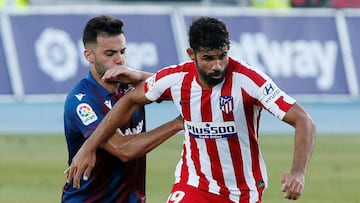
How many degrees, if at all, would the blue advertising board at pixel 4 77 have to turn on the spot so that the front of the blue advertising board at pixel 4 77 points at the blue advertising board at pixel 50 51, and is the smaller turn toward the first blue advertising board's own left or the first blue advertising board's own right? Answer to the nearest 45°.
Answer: approximately 90° to the first blue advertising board's own left

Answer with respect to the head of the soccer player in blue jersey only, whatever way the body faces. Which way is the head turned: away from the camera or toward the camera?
toward the camera

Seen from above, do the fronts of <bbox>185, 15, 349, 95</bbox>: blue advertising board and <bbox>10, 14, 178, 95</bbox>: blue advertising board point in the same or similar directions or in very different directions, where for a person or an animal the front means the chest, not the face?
same or similar directions

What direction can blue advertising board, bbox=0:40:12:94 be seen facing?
toward the camera

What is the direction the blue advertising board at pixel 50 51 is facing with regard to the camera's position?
facing the viewer

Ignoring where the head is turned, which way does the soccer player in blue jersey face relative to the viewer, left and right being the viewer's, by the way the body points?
facing the viewer and to the right of the viewer

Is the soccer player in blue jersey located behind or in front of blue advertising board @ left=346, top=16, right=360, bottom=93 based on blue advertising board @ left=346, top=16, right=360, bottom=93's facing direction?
in front

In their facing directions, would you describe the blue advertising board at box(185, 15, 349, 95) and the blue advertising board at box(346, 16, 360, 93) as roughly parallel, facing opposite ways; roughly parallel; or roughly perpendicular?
roughly parallel

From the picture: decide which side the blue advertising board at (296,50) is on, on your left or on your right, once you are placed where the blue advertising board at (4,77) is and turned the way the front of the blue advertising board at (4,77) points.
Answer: on your left

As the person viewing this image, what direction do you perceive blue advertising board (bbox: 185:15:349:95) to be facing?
facing the viewer

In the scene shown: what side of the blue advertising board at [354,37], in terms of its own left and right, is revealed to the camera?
front

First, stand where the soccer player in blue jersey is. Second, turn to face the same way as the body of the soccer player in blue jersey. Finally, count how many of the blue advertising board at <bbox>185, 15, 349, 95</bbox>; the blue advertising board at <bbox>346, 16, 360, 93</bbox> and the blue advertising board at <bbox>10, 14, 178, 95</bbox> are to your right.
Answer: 0

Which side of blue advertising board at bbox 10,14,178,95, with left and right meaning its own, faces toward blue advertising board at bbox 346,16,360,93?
left

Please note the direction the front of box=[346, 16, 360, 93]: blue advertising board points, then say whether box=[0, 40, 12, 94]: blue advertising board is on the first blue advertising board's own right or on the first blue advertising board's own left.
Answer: on the first blue advertising board's own right
